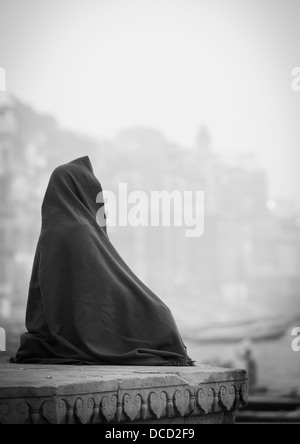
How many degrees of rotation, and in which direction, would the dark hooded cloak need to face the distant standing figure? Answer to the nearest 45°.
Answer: approximately 90° to its left

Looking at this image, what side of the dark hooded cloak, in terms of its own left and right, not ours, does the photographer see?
right
